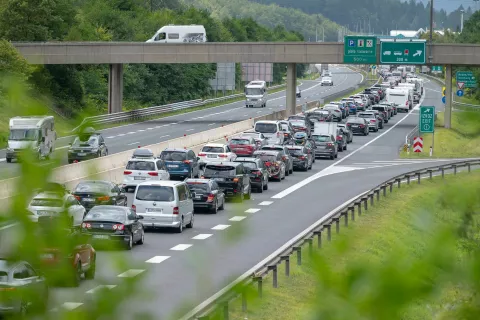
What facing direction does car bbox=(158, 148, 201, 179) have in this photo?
away from the camera

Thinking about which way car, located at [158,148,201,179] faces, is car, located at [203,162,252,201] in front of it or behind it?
behind

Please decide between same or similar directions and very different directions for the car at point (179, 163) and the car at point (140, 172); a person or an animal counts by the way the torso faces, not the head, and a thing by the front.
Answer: same or similar directions

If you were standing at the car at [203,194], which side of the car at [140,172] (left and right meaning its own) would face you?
back

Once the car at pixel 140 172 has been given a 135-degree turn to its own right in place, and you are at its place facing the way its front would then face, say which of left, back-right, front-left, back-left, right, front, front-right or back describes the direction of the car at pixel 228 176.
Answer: front

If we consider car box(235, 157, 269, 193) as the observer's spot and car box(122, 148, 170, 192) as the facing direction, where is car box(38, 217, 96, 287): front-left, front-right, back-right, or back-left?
front-left

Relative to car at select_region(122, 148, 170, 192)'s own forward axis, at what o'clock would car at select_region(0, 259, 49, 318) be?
car at select_region(0, 259, 49, 318) is roughly at 6 o'clock from car at select_region(122, 148, 170, 192).

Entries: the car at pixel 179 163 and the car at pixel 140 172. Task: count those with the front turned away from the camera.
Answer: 2

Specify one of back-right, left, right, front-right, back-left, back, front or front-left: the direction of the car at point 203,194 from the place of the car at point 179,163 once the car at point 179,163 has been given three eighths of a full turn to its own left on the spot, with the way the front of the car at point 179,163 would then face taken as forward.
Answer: front-left

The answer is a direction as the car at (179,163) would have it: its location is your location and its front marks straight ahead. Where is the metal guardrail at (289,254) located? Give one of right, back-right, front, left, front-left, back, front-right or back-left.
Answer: back

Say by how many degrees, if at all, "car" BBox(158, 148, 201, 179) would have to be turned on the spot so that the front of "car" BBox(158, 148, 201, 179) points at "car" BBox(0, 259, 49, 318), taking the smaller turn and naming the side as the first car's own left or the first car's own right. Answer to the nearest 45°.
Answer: approximately 180°

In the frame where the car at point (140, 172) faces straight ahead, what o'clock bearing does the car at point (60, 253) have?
the car at point (60, 253) is roughly at 6 o'clock from the car at point (140, 172).

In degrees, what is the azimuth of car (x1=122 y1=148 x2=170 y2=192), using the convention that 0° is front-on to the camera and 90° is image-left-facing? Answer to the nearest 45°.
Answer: approximately 180°

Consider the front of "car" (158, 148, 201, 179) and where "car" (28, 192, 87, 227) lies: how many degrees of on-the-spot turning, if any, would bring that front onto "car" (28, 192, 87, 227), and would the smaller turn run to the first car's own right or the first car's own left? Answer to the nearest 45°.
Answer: approximately 180°

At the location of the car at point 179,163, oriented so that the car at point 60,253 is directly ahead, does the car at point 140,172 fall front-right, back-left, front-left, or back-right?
front-right

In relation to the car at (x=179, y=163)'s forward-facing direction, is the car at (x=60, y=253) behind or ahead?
behind

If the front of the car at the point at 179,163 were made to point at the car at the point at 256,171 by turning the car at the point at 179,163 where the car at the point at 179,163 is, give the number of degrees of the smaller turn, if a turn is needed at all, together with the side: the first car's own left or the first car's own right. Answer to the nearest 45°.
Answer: approximately 135° to the first car's own right
